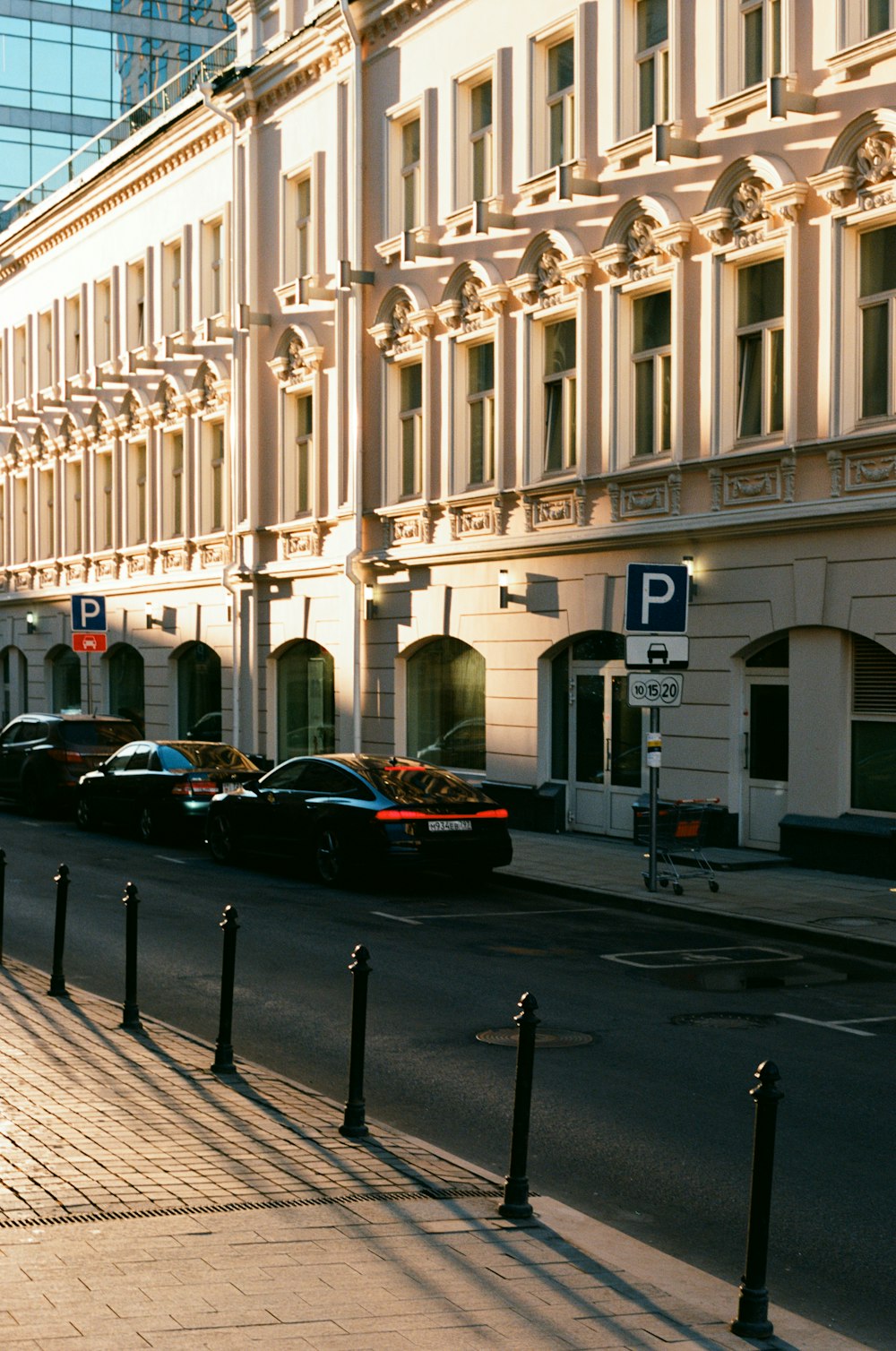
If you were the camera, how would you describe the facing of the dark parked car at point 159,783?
facing away from the viewer and to the left of the viewer

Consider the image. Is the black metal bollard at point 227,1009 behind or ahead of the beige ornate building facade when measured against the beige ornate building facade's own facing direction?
ahead

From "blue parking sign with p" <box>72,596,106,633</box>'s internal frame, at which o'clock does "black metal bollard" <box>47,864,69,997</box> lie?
The black metal bollard is roughly at 12 o'clock from the blue parking sign with p.

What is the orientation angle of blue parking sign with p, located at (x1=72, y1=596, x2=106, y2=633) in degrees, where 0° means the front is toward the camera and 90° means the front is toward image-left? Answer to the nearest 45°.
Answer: approximately 0°

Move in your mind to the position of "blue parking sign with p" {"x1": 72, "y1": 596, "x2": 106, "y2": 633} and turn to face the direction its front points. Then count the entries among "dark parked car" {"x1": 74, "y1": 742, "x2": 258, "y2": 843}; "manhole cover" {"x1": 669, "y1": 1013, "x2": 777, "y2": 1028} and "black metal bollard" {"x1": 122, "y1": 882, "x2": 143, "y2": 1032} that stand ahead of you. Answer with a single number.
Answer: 3

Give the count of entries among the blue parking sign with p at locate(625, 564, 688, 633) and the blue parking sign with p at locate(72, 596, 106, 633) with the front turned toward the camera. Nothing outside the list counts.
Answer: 2

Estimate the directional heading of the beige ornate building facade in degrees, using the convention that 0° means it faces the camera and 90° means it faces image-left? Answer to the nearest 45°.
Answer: approximately 45°

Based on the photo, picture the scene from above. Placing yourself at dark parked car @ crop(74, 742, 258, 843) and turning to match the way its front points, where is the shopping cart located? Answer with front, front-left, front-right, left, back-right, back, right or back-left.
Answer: back

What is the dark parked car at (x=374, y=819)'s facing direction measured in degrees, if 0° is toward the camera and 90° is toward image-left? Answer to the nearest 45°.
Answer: approximately 135°

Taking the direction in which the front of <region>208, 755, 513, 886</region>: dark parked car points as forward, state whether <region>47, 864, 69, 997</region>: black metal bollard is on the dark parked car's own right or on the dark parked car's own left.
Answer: on the dark parked car's own left
